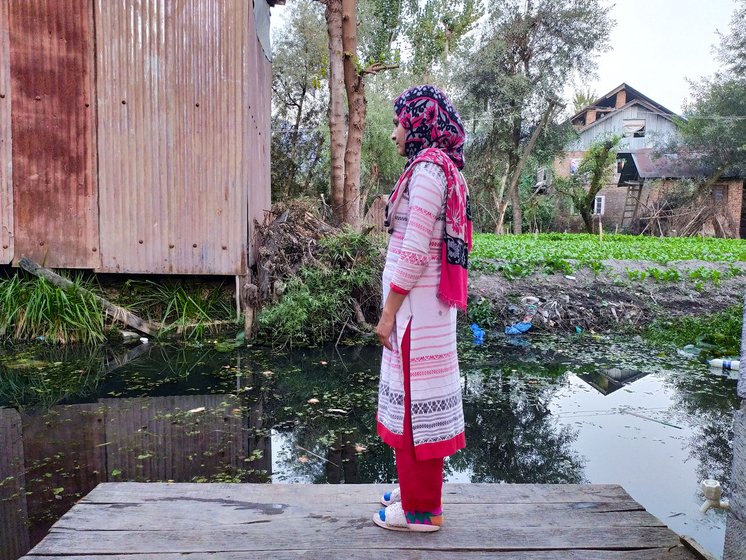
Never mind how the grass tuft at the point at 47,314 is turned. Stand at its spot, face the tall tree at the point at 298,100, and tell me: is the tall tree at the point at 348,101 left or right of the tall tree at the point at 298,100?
right

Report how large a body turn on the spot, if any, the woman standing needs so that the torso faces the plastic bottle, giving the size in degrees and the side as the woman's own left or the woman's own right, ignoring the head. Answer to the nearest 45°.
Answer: approximately 135° to the woman's own right

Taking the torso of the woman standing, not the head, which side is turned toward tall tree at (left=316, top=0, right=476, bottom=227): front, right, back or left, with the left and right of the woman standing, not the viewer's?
right

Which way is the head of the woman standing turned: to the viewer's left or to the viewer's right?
to the viewer's left

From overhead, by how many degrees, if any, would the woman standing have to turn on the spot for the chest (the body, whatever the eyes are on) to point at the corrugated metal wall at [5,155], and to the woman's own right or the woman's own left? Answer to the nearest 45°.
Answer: approximately 45° to the woman's own right

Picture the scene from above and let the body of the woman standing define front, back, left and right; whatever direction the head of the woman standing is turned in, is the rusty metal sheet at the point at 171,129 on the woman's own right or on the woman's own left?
on the woman's own right

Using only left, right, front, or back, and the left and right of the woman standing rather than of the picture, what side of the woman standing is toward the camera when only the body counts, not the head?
left

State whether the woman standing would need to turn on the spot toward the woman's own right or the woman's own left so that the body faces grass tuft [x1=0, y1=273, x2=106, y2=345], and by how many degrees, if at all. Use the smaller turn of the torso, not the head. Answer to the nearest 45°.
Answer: approximately 45° to the woman's own right

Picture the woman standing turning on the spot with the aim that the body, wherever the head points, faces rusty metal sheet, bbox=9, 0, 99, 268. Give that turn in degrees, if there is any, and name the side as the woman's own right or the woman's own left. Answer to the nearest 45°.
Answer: approximately 45° to the woman's own right

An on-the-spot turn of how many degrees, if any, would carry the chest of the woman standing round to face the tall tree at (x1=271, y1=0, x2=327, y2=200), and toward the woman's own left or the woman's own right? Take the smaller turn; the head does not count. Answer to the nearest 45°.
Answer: approximately 90° to the woman's own right
